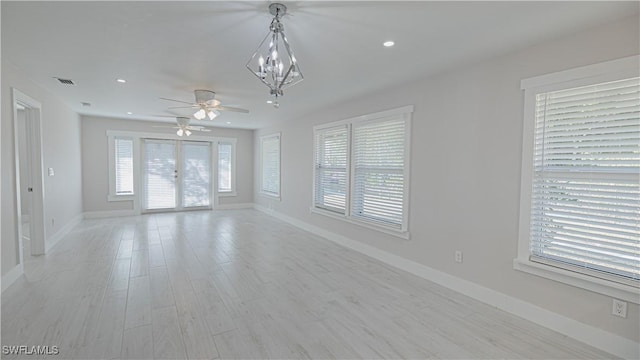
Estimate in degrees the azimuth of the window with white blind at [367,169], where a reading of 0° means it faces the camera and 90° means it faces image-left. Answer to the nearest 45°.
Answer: approximately 45°

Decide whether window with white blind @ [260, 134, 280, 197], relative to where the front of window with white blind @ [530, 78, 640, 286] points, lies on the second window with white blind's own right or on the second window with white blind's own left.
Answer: on the second window with white blind's own right

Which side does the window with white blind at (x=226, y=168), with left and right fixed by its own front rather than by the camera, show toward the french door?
right

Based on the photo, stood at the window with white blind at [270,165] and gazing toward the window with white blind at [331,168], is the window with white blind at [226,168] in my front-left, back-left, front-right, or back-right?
back-right

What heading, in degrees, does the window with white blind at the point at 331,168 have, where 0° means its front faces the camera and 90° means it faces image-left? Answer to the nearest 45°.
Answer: approximately 45°

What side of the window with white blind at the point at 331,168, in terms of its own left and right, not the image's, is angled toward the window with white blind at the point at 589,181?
left

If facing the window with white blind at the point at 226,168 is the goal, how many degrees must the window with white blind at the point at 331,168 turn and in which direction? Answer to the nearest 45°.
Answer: approximately 90° to its right

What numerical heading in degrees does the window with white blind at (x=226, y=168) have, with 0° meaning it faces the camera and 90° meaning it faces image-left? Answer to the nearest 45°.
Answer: approximately 0°

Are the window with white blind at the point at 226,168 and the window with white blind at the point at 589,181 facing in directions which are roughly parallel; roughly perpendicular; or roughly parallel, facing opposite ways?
roughly perpendicular

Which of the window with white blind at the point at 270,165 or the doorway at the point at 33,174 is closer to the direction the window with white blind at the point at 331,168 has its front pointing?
the doorway
